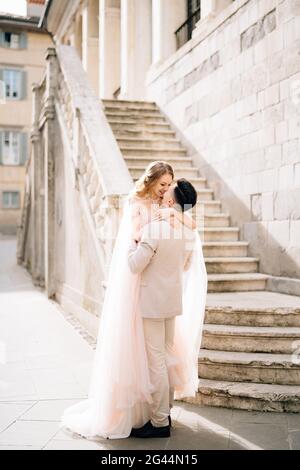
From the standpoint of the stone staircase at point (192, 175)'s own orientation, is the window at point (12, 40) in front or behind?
behind

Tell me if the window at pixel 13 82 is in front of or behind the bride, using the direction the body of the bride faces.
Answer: behind

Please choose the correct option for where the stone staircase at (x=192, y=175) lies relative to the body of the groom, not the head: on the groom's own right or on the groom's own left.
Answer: on the groom's own right

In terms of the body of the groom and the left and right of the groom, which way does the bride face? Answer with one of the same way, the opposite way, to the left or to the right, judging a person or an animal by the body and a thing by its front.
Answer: the opposite way

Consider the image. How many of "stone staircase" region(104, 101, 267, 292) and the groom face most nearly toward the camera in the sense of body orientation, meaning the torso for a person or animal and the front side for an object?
1

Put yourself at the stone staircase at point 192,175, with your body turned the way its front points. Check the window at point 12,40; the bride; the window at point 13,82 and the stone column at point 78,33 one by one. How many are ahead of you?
1

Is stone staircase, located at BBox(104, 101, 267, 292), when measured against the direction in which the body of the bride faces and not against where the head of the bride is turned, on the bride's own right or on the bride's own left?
on the bride's own left

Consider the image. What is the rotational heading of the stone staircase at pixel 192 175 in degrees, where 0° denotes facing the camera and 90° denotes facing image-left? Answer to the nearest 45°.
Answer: approximately 0°

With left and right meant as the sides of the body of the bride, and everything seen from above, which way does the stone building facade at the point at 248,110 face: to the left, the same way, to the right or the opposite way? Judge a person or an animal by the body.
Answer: to the right

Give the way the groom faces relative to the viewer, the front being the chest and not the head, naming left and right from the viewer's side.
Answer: facing away from the viewer and to the left of the viewer

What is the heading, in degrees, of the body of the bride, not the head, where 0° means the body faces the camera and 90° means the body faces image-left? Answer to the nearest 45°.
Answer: approximately 315°

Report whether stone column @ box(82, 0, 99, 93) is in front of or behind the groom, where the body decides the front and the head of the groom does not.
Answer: in front
